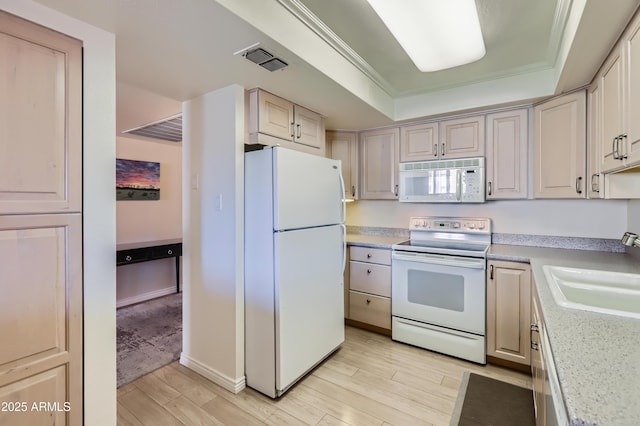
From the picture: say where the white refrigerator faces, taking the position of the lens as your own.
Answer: facing the viewer and to the right of the viewer

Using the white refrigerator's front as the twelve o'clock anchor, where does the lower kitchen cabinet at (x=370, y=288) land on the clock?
The lower kitchen cabinet is roughly at 9 o'clock from the white refrigerator.

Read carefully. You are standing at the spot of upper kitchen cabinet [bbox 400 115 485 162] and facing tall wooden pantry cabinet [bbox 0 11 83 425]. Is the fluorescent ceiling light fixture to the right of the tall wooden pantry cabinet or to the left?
left

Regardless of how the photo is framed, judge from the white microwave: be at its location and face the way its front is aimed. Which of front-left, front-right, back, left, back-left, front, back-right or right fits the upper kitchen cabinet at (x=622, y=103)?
front-left

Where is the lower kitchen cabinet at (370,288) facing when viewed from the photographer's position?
facing the viewer and to the left of the viewer

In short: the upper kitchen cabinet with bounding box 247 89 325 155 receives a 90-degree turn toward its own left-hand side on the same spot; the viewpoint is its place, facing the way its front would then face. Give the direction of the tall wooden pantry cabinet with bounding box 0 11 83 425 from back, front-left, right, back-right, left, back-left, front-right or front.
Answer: back

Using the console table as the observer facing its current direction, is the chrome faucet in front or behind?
in front

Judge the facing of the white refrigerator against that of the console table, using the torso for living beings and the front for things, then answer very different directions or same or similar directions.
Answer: same or similar directions

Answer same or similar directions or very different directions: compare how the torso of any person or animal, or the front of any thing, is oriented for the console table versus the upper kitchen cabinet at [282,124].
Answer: same or similar directions

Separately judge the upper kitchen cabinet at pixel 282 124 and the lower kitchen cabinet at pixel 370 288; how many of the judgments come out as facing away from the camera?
0

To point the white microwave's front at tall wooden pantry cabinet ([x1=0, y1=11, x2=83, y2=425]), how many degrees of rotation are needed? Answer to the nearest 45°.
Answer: approximately 45° to its right

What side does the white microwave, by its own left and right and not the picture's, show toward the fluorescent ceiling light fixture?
front

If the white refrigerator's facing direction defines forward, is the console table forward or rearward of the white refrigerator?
rearward

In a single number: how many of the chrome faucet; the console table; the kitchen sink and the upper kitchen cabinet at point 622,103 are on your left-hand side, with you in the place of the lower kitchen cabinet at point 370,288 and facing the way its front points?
3

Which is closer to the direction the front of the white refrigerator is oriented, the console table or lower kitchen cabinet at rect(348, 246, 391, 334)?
the lower kitchen cabinet

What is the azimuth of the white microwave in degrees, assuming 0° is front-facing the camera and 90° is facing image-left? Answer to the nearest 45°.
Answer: approximately 0°
